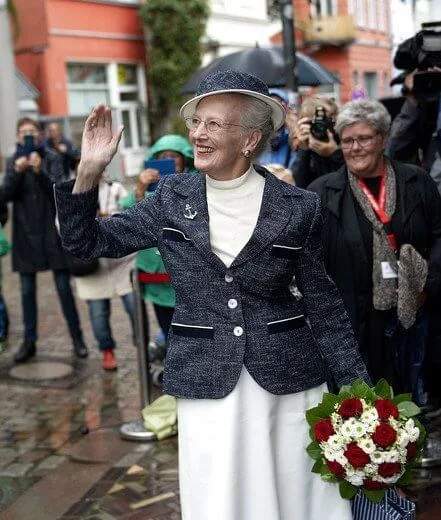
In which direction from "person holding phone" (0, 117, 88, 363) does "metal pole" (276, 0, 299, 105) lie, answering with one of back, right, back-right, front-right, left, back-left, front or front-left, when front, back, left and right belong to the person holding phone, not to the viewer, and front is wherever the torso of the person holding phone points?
left

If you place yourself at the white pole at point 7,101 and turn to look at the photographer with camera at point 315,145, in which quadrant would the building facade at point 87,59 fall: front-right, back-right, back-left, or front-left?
back-left

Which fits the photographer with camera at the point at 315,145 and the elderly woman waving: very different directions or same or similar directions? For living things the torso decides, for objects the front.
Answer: same or similar directions

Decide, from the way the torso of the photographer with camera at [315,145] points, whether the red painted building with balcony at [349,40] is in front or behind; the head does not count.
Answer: behind

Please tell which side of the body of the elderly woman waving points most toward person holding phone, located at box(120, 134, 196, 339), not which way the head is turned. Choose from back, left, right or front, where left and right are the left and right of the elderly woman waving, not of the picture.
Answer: back

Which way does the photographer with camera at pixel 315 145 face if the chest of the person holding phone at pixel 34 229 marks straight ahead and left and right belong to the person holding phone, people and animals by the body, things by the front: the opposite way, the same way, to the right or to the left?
the same way

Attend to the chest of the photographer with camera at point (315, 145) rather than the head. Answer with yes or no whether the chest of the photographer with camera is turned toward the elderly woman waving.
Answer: yes

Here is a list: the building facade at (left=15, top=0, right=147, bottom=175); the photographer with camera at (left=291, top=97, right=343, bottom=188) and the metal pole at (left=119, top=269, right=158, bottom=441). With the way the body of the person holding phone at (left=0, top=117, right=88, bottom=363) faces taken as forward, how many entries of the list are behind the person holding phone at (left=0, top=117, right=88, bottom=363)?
1

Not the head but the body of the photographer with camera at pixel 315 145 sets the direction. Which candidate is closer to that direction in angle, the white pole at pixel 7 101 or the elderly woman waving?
the elderly woman waving

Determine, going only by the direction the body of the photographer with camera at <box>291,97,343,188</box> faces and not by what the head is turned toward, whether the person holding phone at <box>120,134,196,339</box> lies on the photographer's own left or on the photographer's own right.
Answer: on the photographer's own right

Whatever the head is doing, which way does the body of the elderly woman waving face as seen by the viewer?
toward the camera

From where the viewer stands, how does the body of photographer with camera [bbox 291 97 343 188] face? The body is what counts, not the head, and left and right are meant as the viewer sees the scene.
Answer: facing the viewer

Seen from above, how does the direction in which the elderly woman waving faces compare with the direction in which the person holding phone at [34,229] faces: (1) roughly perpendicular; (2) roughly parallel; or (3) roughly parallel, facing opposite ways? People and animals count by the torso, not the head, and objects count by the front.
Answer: roughly parallel
